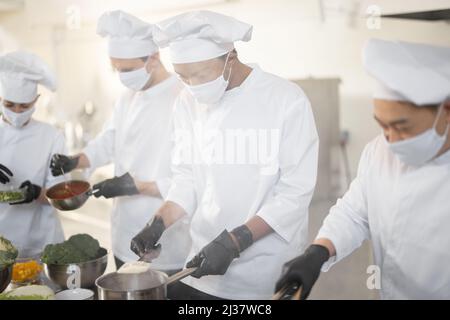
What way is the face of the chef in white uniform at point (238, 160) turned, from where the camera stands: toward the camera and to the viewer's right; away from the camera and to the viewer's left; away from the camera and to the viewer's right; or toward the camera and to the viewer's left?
toward the camera and to the viewer's left

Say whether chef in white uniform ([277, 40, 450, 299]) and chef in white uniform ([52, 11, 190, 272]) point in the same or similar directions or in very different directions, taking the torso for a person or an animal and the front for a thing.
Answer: same or similar directions

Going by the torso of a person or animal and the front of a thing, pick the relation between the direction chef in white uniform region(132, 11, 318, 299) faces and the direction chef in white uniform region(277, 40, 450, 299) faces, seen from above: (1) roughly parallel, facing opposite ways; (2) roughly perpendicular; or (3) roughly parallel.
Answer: roughly parallel

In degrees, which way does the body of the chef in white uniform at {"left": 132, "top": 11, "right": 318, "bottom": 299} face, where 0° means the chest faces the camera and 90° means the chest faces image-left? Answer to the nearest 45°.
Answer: approximately 45°

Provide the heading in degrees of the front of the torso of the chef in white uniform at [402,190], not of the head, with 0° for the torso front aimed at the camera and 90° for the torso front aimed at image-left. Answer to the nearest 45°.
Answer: approximately 45°

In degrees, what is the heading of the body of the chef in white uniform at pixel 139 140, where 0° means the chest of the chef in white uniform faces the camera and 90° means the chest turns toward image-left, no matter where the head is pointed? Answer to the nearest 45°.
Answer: approximately 45°

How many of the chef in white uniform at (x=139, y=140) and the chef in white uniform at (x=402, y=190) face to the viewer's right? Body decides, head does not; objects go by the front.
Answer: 0

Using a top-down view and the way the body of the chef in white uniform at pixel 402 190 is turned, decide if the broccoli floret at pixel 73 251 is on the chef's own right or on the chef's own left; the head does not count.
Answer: on the chef's own right

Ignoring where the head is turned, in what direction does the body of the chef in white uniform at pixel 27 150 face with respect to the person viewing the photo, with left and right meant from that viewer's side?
facing the viewer

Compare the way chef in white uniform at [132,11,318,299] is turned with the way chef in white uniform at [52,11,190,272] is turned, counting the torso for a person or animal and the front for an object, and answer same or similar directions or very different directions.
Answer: same or similar directions
